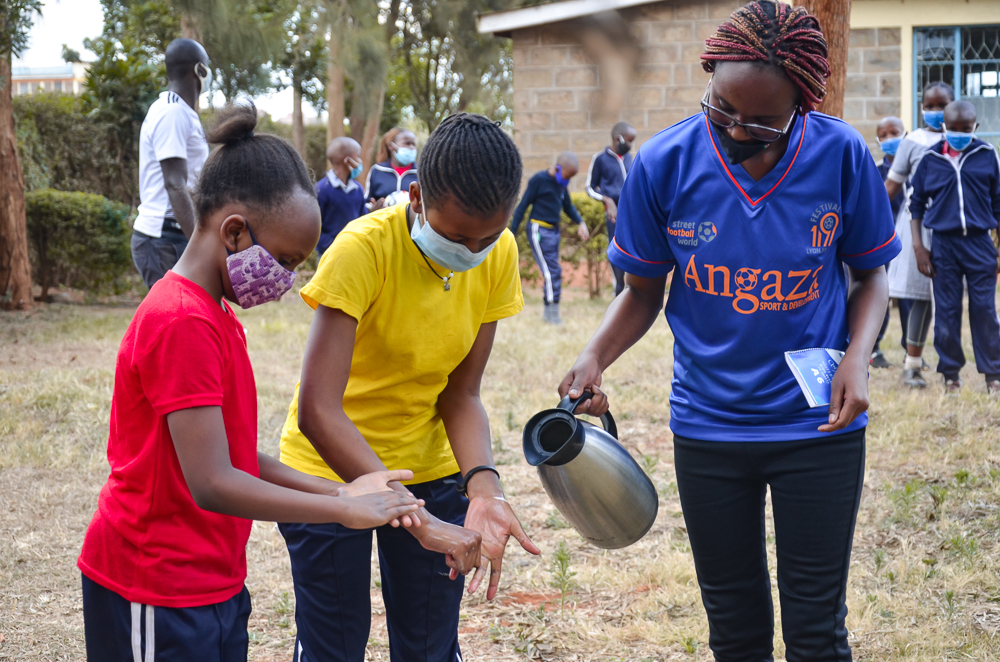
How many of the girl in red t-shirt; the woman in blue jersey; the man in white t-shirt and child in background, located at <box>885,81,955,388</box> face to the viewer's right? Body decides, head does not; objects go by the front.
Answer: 2

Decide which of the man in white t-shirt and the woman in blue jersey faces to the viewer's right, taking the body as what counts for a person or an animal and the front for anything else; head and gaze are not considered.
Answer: the man in white t-shirt

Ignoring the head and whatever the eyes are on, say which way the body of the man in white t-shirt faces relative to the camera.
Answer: to the viewer's right

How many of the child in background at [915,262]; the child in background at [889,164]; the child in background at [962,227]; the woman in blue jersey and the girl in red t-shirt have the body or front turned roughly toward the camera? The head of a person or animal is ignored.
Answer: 4

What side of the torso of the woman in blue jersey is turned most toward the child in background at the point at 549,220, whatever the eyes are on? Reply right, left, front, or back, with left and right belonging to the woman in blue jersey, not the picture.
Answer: back

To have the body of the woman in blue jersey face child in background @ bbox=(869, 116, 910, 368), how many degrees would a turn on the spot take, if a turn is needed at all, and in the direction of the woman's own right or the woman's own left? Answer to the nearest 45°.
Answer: approximately 180°
